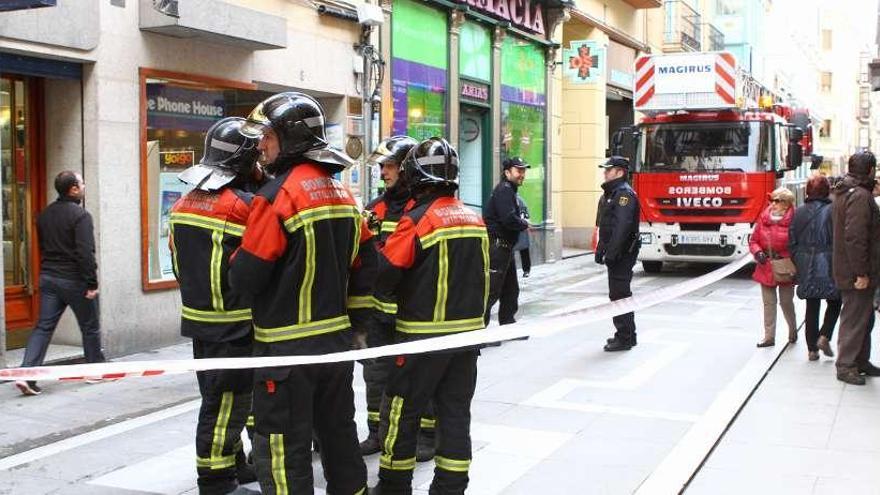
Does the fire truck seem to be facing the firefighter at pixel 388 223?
yes

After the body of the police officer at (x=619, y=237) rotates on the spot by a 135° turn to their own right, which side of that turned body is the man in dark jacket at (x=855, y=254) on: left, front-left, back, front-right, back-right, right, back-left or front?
right

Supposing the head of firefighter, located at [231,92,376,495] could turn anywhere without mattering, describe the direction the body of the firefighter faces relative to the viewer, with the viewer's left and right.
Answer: facing away from the viewer and to the left of the viewer

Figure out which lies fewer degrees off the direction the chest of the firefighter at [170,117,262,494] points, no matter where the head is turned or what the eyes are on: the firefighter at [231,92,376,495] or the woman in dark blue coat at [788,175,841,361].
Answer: the woman in dark blue coat

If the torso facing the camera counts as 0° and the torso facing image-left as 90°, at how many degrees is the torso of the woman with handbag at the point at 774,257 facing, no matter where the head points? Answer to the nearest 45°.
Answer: approximately 45°

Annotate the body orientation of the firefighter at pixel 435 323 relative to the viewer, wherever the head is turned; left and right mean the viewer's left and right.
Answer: facing away from the viewer and to the left of the viewer

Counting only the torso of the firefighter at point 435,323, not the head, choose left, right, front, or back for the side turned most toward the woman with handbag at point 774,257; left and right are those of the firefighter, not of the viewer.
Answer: right
